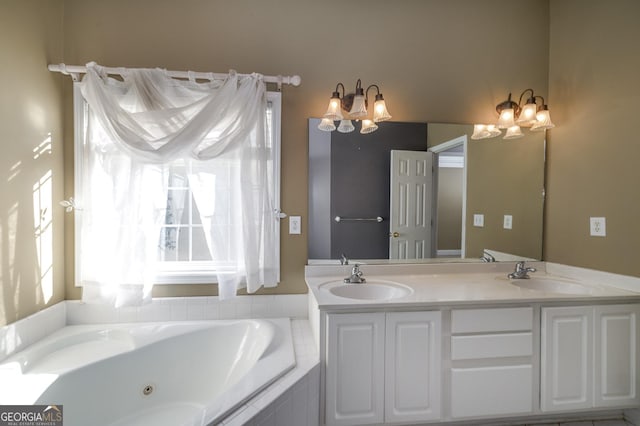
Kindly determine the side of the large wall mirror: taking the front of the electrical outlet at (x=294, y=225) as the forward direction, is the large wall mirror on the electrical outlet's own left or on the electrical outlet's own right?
on the electrical outlet's own left

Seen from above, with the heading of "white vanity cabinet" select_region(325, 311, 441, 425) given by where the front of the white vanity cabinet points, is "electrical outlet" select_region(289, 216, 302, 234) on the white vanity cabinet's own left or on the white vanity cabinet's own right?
on the white vanity cabinet's own right

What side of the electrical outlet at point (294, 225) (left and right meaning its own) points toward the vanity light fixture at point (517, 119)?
left

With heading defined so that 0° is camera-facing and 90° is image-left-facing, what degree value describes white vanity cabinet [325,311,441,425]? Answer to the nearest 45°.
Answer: approximately 0°

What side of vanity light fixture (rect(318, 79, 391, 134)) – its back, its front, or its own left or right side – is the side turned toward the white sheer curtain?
right

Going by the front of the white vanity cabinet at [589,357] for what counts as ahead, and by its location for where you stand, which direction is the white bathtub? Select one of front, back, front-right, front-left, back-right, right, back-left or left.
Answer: front-right
